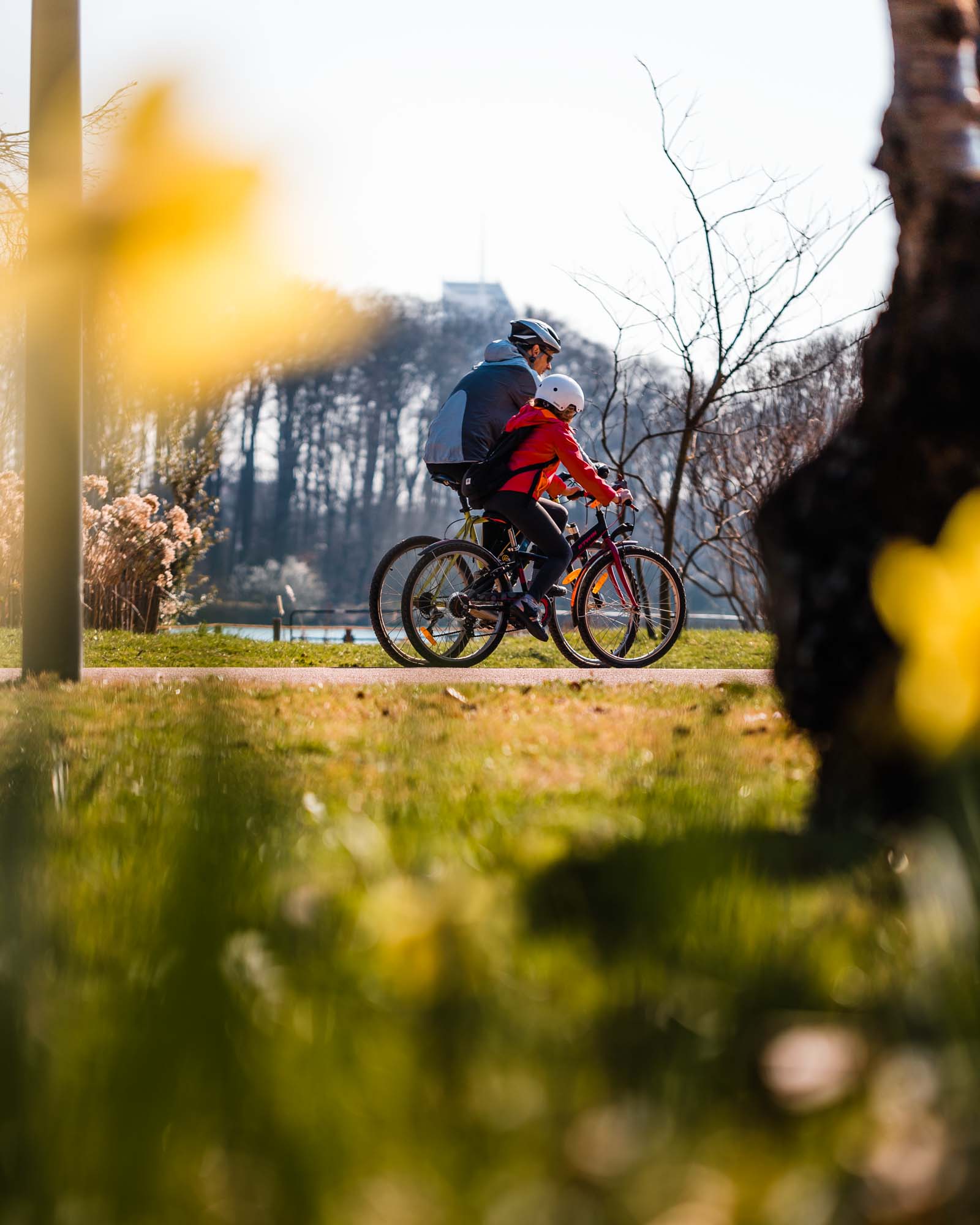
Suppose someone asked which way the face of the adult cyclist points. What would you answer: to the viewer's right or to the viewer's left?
to the viewer's right

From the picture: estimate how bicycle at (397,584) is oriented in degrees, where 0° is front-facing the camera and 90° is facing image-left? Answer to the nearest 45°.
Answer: approximately 270°

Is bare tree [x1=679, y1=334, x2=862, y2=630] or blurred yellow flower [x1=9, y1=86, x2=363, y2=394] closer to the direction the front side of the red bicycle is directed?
the bare tree

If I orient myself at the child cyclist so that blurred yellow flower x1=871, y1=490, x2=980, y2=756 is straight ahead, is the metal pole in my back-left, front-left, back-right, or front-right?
front-right

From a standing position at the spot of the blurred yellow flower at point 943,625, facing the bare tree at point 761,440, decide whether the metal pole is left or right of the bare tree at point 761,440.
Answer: left

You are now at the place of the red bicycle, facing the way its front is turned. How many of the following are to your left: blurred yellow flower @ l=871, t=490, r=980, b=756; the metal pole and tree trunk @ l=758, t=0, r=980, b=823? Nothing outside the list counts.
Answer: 0

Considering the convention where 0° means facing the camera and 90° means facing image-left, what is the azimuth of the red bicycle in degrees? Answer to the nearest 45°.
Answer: approximately 270°

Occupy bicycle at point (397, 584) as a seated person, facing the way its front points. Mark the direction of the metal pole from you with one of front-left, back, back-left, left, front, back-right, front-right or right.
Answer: back-right

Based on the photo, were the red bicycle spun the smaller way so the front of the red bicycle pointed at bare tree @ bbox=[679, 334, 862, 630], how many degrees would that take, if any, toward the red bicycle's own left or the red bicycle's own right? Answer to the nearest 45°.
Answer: approximately 90° to the red bicycle's own left

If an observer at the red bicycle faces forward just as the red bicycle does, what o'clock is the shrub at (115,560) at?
The shrub is roughly at 8 o'clock from the red bicycle.

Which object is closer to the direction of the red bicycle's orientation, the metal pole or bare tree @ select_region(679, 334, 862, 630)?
the bare tree

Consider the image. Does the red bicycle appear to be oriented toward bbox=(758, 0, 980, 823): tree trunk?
no

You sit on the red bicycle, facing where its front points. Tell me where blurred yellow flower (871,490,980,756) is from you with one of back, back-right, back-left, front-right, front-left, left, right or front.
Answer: right

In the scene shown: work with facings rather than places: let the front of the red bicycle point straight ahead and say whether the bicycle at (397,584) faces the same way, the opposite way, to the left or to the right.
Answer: the same way
